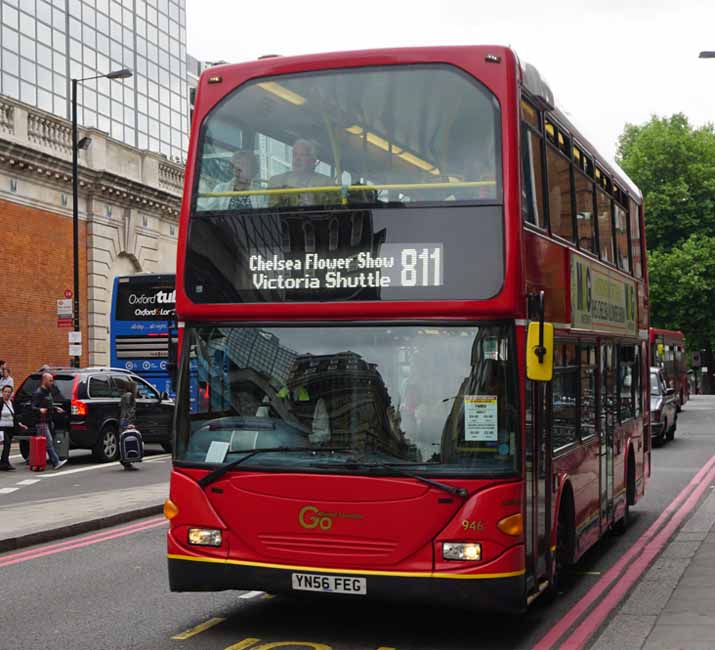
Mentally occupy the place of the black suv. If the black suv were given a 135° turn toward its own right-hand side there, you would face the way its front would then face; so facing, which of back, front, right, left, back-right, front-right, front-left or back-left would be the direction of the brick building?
back

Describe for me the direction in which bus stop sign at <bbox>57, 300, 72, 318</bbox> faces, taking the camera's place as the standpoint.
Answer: facing the viewer

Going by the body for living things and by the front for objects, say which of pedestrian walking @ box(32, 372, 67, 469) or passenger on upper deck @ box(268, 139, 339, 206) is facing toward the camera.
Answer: the passenger on upper deck

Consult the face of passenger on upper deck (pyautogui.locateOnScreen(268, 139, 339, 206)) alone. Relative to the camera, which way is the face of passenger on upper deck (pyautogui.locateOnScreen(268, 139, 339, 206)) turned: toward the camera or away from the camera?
toward the camera

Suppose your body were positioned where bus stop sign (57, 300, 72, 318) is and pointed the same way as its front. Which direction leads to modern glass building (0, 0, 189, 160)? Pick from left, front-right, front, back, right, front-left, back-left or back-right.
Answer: back

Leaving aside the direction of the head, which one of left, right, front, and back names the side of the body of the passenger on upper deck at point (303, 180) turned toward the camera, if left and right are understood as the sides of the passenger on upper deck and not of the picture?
front

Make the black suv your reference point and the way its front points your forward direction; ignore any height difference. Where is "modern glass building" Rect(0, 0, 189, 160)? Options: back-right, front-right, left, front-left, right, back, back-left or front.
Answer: front-left

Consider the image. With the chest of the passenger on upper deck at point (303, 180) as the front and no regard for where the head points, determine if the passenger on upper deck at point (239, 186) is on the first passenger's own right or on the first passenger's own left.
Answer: on the first passenger's own right
